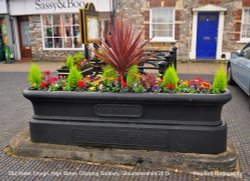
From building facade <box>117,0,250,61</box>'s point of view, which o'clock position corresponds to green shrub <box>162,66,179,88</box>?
The green shrub is roughly at 12 o'clock from the building facade.

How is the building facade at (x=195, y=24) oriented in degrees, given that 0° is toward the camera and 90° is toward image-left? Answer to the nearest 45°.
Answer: approximately 0°

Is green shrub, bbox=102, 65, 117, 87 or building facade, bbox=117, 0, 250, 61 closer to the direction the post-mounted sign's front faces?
the green shrub

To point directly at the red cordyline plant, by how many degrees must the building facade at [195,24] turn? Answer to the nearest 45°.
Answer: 0° — it already faces it

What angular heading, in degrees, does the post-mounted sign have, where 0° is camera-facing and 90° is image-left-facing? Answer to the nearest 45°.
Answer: approximately 315°
